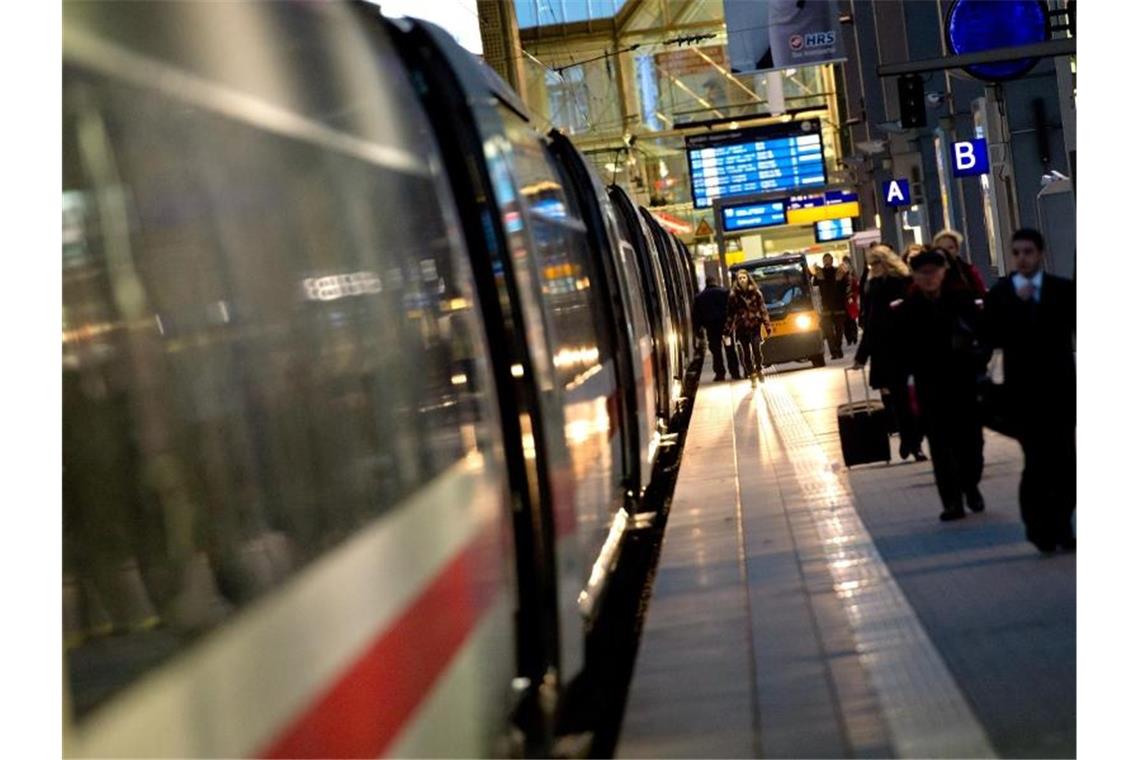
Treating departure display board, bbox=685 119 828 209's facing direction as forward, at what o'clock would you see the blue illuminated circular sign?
The blue illuminated circular sign is roughly at 12 o'clock from the departure display board.

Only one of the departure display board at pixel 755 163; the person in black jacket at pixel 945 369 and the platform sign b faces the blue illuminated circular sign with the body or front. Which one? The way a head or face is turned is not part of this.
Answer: the departure display board

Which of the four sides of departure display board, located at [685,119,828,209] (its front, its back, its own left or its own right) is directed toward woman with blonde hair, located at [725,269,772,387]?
front

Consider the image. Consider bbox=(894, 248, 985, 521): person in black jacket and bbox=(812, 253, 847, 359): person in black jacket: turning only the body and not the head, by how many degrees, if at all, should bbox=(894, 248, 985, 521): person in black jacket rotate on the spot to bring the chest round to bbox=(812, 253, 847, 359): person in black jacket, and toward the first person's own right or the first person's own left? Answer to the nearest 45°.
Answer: approximately 180°

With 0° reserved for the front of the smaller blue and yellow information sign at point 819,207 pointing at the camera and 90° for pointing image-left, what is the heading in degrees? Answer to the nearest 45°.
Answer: approximately 0°

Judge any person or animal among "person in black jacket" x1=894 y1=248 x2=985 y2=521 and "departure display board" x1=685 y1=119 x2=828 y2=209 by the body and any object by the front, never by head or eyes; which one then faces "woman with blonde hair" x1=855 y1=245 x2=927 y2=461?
the departure display board

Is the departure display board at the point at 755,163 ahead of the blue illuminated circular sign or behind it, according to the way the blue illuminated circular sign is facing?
behind

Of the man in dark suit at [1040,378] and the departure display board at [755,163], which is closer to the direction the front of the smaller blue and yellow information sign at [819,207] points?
the man in dark suit

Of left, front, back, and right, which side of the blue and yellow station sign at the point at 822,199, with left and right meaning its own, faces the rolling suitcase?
front
